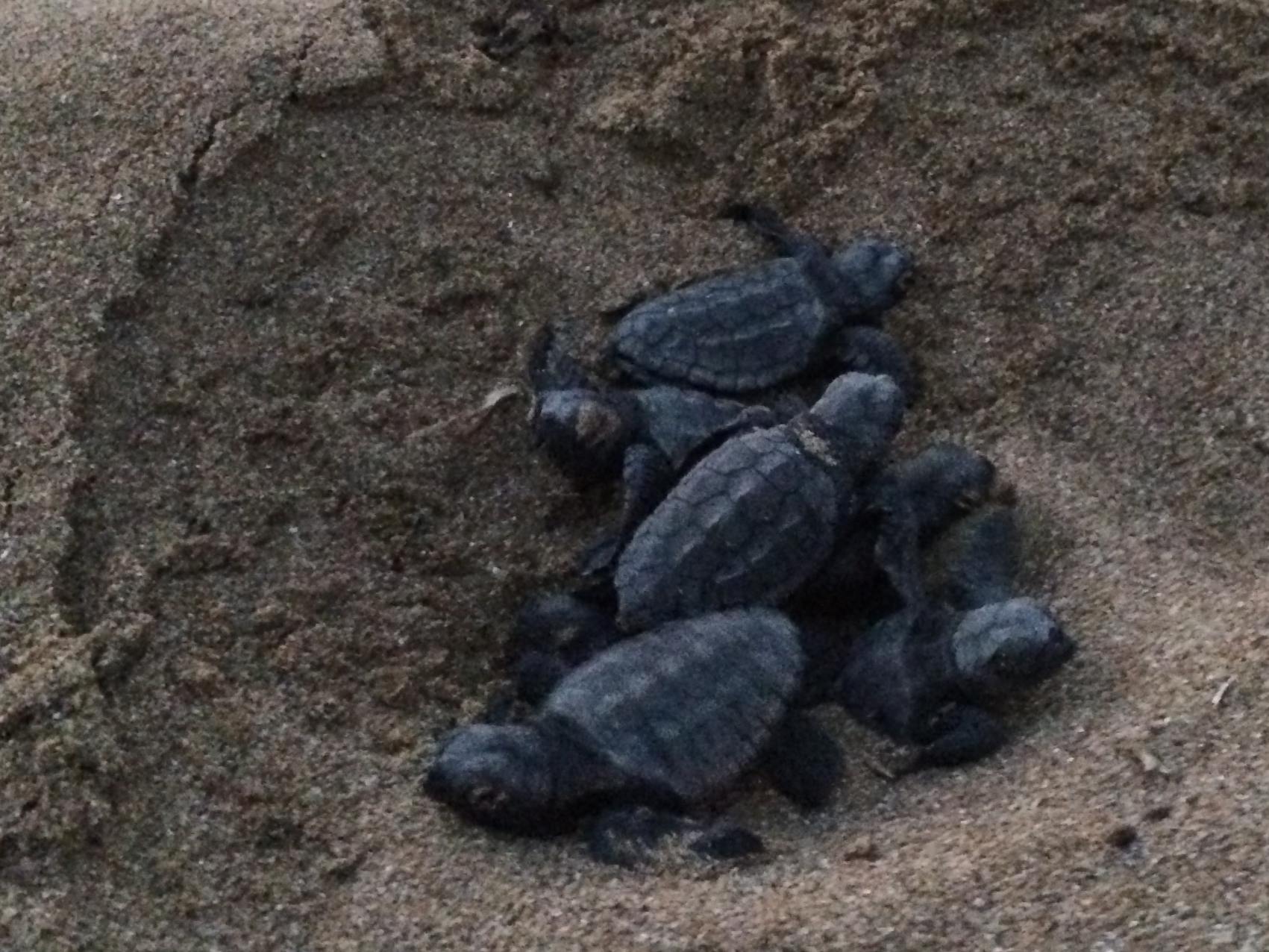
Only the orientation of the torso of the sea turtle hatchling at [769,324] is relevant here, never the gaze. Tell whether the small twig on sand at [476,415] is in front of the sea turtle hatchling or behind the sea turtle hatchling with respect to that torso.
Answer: behind

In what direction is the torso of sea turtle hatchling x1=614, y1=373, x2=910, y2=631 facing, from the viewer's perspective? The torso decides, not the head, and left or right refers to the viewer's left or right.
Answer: facing away from the viewer and to the right of the viewer

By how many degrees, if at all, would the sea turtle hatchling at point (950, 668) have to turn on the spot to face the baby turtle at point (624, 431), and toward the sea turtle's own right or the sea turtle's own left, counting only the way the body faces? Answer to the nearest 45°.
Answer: approximately 135° to the sea turtle's own left

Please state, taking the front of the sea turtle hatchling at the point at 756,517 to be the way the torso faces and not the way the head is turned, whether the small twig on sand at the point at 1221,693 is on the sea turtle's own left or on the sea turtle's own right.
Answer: on the sea turtle's own right

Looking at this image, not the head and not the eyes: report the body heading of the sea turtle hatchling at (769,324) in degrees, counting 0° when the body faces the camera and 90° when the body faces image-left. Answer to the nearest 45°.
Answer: approximately 225°

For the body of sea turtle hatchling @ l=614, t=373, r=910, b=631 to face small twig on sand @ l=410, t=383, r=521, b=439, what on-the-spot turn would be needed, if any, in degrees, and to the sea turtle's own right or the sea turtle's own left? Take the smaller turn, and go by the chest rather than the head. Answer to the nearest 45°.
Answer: approximately 90° to the sea turtle's own left

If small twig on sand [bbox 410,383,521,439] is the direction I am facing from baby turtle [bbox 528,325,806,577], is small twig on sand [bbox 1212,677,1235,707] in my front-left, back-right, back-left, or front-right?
back-left

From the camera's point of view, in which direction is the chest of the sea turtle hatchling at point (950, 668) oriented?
to the viewer's right

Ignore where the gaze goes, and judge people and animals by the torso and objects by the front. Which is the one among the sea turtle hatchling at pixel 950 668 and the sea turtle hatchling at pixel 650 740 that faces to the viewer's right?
the sea turtle hatchling at pixel 950 668

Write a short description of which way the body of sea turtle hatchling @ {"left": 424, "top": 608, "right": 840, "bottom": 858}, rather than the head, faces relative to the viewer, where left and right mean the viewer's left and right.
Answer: facing the viewer and to the left of the viewer

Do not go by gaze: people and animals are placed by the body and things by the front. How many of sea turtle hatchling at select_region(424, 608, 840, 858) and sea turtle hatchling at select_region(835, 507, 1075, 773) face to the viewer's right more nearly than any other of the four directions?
1

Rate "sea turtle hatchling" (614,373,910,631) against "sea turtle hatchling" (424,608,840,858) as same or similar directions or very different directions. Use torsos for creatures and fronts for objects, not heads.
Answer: very different directions
